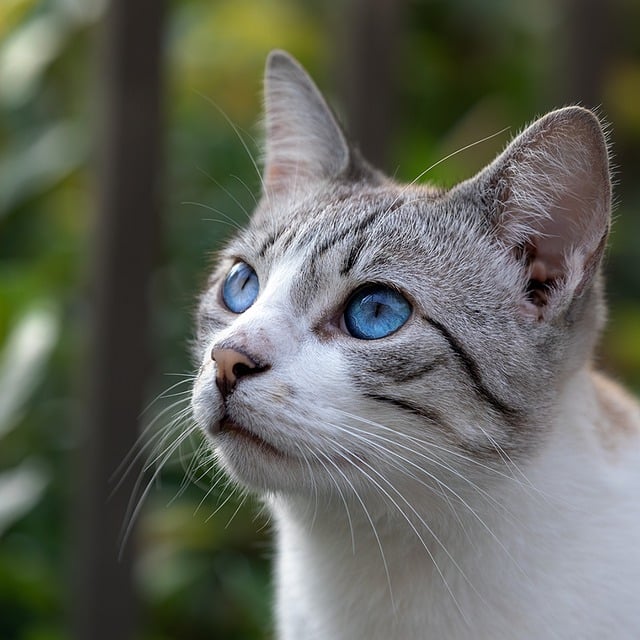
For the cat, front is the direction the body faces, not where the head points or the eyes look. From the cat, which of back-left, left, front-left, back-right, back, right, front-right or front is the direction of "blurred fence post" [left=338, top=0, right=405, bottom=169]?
back-right

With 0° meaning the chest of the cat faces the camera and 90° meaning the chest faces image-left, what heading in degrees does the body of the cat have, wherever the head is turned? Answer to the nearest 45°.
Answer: approximately 45°

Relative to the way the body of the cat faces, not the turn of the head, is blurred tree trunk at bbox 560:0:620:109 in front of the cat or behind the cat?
behind

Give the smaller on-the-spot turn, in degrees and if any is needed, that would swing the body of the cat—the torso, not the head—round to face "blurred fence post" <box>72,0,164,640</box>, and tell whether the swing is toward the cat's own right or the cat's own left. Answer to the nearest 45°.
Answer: approximately 90° to the cat's own right
